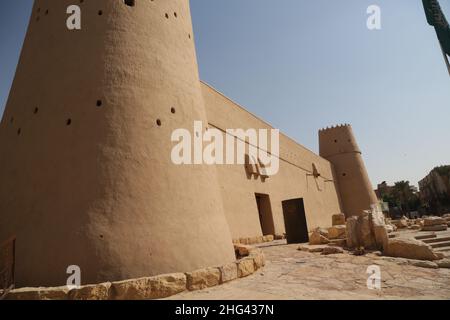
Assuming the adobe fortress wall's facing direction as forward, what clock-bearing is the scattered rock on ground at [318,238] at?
The scattered rock on ground is roughly at 1 o'clock from the adobe fortress wall.

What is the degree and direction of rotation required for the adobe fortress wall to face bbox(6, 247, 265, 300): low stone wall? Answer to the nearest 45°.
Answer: approximately 45° to its right

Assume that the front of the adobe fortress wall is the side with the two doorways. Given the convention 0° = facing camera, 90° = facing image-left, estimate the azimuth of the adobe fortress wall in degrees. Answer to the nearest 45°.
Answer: approximately 315°

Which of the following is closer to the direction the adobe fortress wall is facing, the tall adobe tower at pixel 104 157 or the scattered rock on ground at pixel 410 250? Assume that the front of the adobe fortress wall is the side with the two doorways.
the scattered rock on ground

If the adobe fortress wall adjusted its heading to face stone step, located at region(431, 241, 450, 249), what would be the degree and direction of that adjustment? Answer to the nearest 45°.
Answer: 0° — it already faces it

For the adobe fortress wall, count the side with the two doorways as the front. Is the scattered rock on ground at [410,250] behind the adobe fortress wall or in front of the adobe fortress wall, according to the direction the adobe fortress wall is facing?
in front

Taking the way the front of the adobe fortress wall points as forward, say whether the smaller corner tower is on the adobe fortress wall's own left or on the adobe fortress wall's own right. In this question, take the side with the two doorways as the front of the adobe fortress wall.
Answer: on the adobe fortress wall's own left

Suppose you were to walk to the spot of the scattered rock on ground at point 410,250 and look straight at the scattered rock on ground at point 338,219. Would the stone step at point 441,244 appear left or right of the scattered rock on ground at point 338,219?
right

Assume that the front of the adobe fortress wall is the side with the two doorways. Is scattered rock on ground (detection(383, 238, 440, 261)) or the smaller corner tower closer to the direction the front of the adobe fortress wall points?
the scattered rock on ground

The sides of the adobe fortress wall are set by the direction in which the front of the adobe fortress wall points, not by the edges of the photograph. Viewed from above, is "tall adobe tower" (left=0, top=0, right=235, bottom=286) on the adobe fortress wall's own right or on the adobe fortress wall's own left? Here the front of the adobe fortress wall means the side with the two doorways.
on the adobe fortress wall's own right
